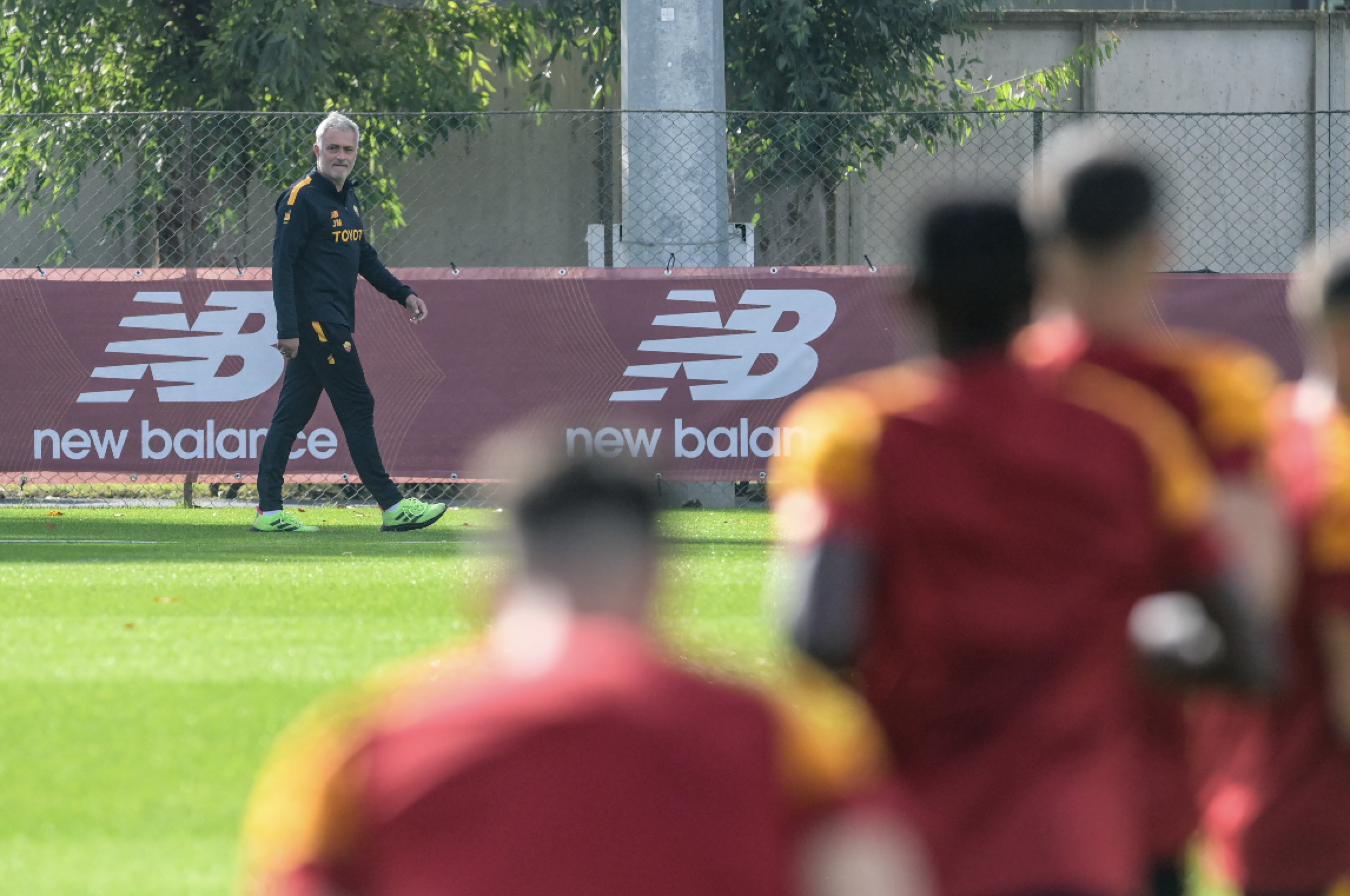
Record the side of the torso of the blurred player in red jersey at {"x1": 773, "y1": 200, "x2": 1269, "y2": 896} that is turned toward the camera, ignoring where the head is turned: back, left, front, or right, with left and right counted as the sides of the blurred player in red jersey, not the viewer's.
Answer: back

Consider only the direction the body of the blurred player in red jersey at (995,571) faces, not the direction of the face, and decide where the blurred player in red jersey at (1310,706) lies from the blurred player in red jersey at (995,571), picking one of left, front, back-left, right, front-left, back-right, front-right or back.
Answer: front-right

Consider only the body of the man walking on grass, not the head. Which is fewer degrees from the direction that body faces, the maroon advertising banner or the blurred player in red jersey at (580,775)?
the blurred player in red jersey

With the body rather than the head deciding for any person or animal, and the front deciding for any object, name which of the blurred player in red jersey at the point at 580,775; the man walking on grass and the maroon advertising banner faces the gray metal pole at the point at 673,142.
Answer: the blurred player in red jersey

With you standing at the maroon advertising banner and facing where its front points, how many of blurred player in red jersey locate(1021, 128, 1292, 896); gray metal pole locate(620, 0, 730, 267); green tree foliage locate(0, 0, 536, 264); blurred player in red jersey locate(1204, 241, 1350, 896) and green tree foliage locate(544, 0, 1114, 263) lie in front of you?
2

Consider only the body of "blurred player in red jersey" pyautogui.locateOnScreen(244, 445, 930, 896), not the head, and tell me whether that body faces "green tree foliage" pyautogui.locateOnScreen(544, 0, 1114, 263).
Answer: yes

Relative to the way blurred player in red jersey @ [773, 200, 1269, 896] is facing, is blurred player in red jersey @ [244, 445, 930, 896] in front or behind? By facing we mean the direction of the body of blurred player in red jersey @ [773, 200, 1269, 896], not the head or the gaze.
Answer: behind

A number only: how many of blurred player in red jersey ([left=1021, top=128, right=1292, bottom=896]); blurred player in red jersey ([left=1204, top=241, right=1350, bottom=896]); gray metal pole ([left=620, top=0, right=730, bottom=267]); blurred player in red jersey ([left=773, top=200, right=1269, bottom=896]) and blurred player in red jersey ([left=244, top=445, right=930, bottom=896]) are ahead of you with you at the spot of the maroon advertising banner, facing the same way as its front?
4

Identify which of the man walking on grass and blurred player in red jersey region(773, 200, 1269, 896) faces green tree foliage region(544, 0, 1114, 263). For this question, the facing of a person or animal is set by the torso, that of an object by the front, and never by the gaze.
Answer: the blurred player in red jersey

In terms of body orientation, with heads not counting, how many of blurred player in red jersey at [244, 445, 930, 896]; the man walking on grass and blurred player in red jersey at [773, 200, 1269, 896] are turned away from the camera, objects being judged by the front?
2

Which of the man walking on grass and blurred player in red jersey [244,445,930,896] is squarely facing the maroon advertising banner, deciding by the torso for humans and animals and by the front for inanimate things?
the blurred player in red jersey

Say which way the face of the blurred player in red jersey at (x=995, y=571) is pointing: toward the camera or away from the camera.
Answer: away from the camera

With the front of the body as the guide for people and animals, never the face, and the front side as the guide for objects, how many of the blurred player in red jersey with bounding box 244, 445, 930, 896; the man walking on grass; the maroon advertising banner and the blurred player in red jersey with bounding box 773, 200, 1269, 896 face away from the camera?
2

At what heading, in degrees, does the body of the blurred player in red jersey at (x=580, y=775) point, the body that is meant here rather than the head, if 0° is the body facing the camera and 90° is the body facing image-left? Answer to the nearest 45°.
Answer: approximately 180°

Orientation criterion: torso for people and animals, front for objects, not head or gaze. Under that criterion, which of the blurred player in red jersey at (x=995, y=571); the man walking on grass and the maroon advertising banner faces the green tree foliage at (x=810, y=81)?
the blurred player in red jersey

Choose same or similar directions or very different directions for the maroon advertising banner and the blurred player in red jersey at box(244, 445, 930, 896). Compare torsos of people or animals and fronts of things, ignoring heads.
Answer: very different directions

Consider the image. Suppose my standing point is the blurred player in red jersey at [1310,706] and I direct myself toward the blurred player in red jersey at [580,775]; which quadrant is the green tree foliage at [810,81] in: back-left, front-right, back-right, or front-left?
back-right
